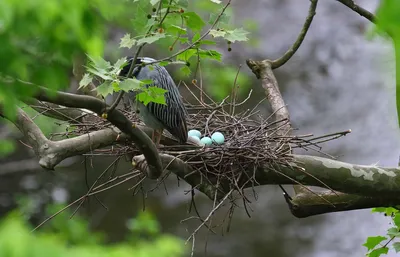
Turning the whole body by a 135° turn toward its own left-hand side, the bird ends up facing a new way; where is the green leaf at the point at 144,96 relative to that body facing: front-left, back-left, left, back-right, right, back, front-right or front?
front-right

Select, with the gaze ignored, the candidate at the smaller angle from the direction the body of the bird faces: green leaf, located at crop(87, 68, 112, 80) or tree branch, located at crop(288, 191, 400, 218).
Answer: the green leaf

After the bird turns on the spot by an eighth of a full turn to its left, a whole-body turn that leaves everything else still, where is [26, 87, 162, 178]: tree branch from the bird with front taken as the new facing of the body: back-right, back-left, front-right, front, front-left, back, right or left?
front-left

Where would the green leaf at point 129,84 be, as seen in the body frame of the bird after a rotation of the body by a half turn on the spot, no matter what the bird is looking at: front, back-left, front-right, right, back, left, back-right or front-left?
right

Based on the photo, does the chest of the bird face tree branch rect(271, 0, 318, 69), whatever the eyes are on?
no

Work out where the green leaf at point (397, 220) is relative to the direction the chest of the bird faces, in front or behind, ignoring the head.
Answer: behind

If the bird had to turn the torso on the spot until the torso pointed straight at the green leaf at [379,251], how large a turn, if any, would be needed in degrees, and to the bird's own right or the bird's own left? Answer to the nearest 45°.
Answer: approximately 135° to the bird's own left

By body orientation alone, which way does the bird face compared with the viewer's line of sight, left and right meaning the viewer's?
facing to the left of the viewer
